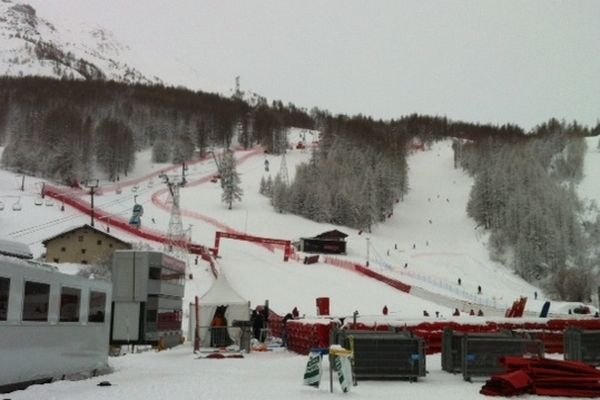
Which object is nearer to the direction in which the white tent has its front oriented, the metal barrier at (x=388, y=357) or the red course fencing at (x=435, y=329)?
the metal barrier

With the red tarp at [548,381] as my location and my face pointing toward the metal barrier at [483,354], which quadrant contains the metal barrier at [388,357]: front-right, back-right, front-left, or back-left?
front-left

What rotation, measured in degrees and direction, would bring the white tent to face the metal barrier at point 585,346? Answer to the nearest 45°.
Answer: approximately 45° to its left

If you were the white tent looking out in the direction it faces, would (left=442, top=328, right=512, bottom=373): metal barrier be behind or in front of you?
in front

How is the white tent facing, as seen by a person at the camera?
facing the viewer

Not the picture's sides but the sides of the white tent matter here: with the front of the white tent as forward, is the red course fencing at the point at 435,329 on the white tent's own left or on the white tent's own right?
on the white tent's own left

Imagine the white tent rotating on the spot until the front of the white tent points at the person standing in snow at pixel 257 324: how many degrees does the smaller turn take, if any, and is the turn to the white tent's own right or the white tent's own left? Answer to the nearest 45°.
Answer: approximately 45° to the white tent's own left

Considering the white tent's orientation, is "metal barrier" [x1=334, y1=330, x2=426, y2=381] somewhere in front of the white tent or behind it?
in front
